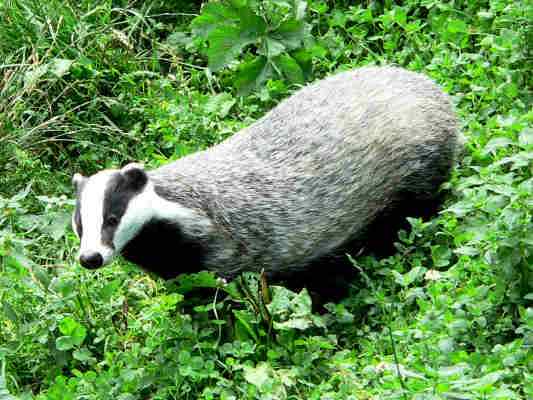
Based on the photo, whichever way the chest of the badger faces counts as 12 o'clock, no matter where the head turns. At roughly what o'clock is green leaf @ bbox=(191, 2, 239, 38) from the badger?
The green leaf is roughly at 4 o'clock from the badger.

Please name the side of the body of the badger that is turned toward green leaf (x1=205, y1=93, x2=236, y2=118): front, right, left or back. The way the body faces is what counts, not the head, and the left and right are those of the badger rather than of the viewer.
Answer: right

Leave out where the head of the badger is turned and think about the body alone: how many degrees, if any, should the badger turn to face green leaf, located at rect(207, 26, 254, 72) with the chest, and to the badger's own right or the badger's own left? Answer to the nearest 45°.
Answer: approximately 135° to the badger's own right

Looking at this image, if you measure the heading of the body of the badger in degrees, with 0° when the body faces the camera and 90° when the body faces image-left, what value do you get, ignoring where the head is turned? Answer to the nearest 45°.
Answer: approximately 45°

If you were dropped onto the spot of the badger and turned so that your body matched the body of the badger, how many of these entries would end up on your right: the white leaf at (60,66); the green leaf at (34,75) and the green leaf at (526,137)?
2

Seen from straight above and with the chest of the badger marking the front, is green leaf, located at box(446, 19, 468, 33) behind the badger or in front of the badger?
behind

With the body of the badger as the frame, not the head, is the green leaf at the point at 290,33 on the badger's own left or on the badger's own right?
on the badger's own right

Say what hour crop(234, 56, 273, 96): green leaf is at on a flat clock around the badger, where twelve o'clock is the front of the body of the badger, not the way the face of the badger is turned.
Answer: The green leaf is roughly at 4 o'clock from the badger.

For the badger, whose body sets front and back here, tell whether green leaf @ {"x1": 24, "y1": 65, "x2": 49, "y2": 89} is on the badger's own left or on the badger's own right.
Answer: on the badger's own right
